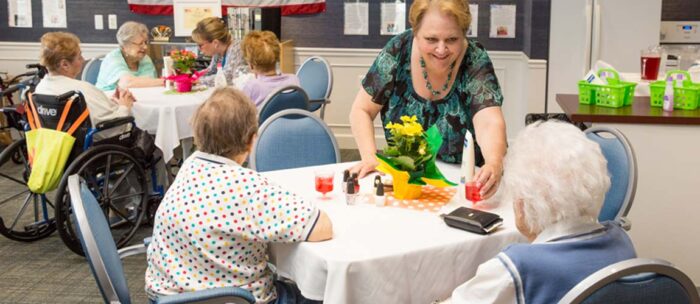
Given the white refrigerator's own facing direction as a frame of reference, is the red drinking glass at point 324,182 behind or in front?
in front

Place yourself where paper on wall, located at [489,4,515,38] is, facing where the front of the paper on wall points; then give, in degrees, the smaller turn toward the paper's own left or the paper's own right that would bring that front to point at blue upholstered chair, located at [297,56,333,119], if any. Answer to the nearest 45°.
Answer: approximately 45° to the paper's own right

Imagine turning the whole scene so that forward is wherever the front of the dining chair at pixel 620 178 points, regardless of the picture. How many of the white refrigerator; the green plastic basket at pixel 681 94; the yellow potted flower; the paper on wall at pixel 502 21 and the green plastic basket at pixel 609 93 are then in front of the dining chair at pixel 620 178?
1

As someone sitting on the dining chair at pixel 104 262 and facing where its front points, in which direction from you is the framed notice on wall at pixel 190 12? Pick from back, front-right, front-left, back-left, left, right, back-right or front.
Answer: left

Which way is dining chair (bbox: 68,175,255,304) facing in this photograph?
to the viewer's right

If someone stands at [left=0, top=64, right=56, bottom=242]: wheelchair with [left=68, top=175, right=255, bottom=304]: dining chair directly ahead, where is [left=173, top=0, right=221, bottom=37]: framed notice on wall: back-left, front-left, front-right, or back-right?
back-left

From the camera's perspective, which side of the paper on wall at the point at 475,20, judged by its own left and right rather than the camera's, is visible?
front

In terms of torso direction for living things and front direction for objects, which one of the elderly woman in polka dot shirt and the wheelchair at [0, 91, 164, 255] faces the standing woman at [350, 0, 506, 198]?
the elderly woman in polka dot shirt

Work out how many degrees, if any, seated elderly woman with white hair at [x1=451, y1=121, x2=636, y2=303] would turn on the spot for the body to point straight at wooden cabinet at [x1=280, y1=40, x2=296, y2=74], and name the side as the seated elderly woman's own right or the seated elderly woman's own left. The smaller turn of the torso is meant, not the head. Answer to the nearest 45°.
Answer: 0° — they already face it

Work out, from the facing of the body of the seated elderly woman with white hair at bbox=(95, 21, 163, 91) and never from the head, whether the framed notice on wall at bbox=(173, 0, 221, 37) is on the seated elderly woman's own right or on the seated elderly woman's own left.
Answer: on the seated elderly woman's own left

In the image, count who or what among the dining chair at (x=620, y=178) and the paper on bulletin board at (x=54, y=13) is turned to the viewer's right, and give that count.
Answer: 0

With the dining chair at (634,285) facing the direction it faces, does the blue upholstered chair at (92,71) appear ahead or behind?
ahead

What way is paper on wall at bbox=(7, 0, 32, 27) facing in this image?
toward the camera

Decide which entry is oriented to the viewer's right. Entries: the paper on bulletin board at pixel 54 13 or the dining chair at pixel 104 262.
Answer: the dining chair

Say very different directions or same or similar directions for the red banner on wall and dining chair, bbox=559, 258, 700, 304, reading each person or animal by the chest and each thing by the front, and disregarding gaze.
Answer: very different directions

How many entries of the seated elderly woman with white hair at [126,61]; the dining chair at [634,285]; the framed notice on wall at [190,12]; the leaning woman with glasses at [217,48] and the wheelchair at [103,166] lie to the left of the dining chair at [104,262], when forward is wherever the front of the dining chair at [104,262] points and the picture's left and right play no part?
4

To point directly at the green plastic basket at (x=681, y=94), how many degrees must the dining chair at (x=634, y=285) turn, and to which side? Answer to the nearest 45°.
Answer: approximately 45° to its right

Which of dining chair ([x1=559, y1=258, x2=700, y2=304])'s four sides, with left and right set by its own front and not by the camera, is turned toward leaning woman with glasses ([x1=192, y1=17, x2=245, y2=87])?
front

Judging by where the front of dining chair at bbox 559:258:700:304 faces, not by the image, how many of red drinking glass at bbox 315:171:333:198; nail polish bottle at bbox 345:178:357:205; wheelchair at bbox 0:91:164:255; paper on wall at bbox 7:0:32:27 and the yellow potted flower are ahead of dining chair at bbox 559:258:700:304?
5

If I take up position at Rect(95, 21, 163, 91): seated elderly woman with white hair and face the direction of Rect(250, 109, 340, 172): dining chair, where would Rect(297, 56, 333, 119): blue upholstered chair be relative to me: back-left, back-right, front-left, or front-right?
front-left

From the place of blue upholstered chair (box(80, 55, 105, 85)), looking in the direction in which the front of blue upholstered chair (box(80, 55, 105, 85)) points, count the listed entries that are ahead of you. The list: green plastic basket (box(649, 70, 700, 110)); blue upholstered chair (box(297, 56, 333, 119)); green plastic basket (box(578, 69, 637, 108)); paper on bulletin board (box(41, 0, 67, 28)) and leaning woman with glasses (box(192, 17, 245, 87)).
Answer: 4

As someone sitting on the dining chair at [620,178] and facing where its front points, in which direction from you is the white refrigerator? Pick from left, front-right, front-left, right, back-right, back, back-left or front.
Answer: back-right
